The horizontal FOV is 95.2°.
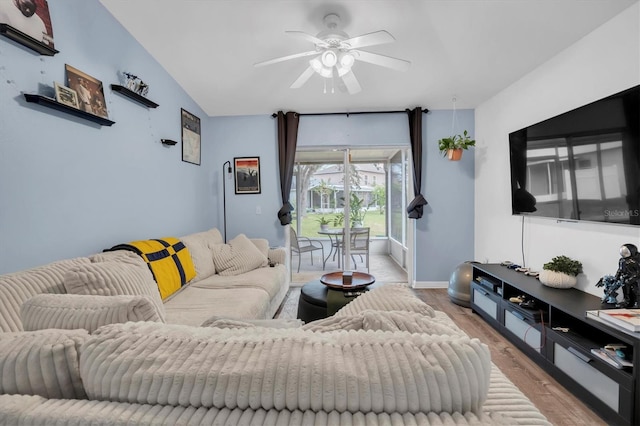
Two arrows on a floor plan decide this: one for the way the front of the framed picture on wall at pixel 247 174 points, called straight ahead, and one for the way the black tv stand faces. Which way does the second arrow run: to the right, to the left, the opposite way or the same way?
to the right

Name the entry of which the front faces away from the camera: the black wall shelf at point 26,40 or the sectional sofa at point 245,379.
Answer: the sectional sofa

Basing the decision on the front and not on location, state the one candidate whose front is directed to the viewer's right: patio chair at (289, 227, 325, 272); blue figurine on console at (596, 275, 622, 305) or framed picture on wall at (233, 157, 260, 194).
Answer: the patio chair

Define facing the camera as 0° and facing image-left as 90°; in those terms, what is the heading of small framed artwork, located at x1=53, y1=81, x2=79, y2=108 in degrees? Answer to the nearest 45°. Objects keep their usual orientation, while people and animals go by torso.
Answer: approximately 315°

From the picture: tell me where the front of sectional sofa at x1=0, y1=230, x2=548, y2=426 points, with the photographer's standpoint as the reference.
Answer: facing away from the viewer

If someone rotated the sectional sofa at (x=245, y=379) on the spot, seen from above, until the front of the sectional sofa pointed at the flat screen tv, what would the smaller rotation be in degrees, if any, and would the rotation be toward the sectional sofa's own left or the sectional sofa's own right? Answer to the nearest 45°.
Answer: approximately 45° to the sectional sofa's own right

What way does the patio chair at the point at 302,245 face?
to the viewer's right

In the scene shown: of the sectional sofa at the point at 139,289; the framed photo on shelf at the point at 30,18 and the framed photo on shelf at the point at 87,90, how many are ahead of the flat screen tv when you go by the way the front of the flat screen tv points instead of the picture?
3

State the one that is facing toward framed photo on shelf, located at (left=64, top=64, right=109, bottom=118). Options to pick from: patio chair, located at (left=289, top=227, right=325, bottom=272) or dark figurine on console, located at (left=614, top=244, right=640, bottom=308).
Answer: the dark figurine on console

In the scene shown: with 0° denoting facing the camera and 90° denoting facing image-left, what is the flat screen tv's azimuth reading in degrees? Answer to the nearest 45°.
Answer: approximately 45°

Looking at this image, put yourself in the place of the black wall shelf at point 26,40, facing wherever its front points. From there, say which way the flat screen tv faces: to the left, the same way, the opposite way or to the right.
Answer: the opposite way

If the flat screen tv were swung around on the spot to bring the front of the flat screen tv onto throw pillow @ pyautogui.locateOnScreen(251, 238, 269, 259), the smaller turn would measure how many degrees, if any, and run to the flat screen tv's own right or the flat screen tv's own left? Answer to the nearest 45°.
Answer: approximately 45° to the flat screen tv's own right

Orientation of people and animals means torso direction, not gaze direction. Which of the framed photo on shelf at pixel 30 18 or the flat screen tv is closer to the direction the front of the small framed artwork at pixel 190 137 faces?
the flat screen tv

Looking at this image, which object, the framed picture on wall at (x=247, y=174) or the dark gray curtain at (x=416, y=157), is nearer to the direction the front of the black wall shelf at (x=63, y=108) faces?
the dark gray curtain

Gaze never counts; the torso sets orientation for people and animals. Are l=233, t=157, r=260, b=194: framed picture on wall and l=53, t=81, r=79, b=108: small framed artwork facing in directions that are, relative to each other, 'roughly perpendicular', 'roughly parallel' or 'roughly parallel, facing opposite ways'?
roughly perpendicular
